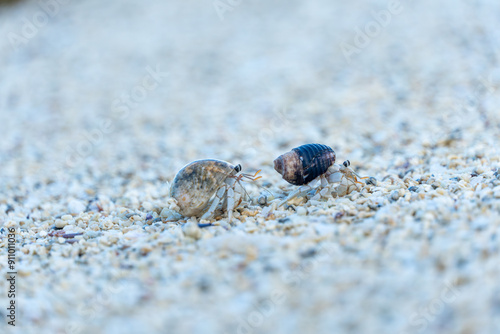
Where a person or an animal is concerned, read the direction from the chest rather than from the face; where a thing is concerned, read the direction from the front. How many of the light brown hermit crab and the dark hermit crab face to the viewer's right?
2

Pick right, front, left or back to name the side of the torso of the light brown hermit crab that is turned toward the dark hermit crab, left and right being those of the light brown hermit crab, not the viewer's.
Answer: front

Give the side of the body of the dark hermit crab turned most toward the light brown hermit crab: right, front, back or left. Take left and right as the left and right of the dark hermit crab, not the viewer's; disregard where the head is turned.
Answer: back

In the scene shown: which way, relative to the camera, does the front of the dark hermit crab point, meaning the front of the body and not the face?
to the viewer's right

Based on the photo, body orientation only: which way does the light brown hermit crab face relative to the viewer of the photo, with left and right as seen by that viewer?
facing to the right of the viewer
